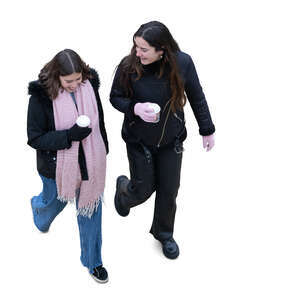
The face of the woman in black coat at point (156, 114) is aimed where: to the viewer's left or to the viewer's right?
to the viewer's left

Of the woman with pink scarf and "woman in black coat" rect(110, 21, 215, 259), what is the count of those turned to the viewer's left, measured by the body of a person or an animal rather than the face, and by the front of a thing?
0

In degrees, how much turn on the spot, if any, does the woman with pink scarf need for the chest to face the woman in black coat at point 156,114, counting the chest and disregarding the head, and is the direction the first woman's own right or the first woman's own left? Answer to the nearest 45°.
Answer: approximately 45° to the first woman's own left

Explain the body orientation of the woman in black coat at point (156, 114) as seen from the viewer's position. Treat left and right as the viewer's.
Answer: facing the viewer

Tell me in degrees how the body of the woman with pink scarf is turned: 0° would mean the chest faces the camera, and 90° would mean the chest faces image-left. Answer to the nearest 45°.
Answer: approximately 315°

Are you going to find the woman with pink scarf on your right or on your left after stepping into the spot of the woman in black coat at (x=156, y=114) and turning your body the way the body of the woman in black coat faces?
on your right
